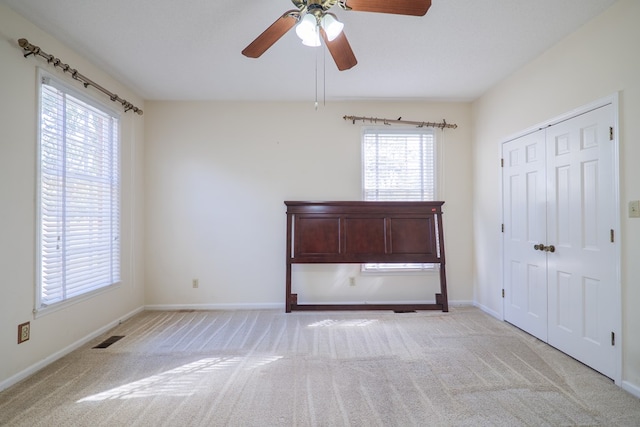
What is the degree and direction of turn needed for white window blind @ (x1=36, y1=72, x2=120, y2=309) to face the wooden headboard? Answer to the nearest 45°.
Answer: approximately 45° to its left

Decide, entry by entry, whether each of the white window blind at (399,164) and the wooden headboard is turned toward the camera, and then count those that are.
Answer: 2

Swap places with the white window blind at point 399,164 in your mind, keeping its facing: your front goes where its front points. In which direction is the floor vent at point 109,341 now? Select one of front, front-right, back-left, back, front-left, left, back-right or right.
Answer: front-right

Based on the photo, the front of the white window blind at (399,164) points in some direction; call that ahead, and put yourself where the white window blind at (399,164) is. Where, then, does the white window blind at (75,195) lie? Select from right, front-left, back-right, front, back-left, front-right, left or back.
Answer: front-right

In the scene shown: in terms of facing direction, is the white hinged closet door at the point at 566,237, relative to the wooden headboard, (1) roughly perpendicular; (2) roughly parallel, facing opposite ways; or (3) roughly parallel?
roughly perpendicular

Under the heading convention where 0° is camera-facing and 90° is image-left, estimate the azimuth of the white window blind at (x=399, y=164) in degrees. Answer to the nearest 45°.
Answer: approximately 0°

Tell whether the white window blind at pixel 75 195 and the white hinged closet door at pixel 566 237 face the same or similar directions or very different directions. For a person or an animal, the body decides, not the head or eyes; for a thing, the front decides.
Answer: very different directions

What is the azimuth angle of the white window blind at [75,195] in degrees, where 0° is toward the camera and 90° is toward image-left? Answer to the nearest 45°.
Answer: approximately 315°
